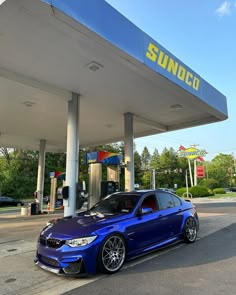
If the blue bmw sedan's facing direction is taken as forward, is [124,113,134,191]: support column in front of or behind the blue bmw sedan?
behind

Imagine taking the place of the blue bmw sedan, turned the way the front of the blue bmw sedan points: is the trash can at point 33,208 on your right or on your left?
on your right

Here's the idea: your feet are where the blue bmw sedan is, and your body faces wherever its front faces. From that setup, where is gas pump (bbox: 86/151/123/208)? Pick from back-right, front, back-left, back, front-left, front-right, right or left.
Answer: back-right

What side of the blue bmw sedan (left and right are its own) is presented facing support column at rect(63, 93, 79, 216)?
right
